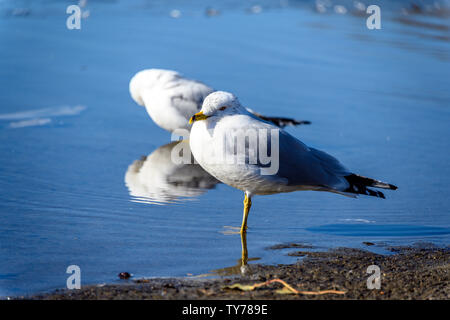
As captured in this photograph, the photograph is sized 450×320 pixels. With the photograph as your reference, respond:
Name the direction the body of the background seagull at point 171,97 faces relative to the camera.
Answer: to the viewer's left

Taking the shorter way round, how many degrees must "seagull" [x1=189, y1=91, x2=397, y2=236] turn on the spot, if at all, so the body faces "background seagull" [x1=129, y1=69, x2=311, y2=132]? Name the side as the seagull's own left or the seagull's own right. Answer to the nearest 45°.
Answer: approximately 90° to the seagull's own right

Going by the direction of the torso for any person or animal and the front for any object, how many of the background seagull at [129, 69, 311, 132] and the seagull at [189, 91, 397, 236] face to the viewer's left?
2

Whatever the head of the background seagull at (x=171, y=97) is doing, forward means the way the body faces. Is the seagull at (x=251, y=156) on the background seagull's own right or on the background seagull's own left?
on the background seagull's own left

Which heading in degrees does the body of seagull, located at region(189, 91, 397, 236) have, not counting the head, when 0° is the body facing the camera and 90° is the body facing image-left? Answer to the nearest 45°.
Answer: approximately 90°
